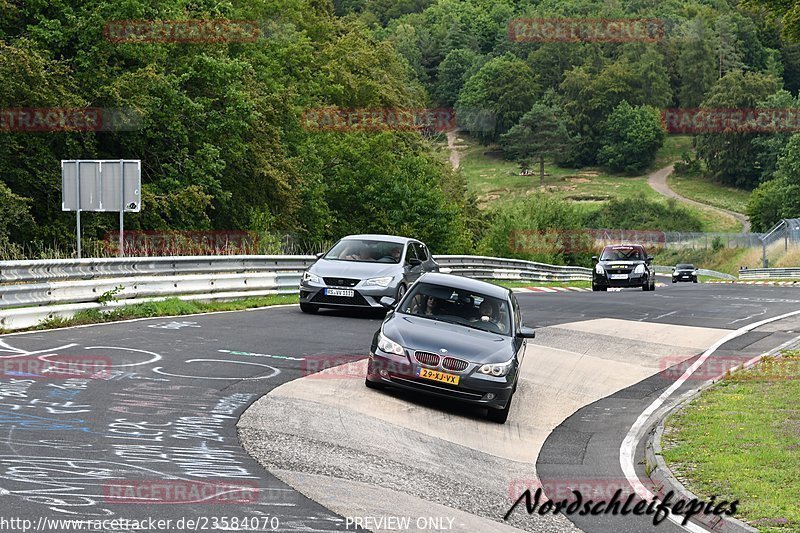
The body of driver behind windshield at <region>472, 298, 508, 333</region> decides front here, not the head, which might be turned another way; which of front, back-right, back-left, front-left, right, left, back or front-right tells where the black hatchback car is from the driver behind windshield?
back

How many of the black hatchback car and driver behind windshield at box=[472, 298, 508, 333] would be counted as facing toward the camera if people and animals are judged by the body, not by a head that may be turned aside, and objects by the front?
2

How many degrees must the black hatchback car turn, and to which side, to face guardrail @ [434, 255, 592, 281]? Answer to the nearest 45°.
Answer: approximately 90° to its right

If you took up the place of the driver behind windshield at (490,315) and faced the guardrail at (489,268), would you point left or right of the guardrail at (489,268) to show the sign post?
left

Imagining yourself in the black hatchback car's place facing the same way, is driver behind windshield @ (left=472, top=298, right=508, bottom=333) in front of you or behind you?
in front

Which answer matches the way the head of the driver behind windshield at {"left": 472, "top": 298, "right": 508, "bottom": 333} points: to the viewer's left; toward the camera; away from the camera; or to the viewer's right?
toward the camera

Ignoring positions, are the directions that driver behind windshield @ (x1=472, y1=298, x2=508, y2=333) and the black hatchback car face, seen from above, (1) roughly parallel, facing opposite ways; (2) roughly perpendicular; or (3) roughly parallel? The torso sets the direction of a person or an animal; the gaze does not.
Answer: roughly parallel

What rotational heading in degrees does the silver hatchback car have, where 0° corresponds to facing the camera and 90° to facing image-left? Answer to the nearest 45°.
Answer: approximately 45°

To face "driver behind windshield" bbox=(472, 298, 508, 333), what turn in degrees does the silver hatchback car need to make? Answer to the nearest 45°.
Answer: approximately 45° to its left

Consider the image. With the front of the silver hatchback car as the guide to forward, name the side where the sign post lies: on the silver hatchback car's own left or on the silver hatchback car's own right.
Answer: on the silver hatchback car's own right

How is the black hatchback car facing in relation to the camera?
toward the camera

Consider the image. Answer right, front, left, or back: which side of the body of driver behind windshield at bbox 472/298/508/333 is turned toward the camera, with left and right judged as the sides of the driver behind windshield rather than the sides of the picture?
front

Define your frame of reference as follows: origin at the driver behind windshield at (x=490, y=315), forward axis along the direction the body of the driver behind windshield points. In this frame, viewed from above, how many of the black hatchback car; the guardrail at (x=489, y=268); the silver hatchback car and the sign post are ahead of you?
0

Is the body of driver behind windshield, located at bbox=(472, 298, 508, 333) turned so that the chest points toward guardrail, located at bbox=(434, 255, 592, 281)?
no

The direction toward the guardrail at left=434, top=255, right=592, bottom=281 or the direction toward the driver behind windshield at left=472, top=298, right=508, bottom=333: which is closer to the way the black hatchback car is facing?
the driver behind windshield

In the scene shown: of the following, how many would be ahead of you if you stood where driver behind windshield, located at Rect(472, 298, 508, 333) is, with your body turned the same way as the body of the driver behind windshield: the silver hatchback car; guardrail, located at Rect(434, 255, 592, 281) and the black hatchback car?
0

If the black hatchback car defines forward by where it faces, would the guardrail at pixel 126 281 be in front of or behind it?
in front
